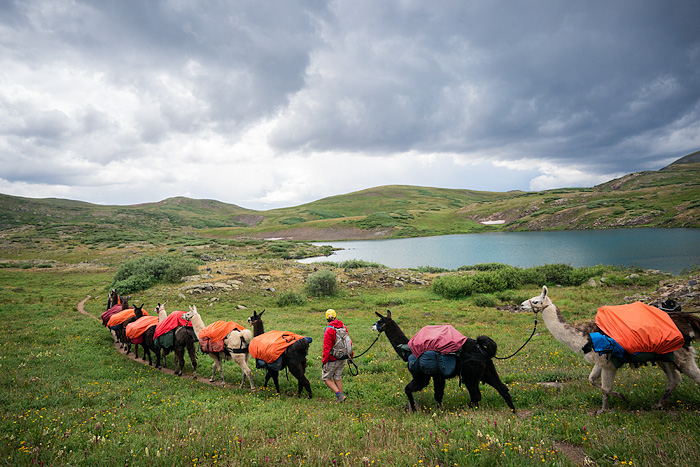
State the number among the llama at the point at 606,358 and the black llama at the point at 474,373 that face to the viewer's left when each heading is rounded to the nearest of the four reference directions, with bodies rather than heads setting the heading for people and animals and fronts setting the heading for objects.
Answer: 2

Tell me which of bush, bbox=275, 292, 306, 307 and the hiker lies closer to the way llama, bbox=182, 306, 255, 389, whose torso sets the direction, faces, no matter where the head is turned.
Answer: the bush

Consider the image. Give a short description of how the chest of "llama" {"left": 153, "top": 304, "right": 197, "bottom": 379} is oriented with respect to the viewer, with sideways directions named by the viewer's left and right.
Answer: facing away from the viewer and to the left of the viewer

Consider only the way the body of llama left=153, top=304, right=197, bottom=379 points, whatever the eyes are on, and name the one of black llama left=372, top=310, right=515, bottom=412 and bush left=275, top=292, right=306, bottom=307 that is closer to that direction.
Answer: the bush

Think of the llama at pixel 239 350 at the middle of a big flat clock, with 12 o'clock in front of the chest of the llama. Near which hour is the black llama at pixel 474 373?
The black llama is roughly at 6 o'clock from the llama.

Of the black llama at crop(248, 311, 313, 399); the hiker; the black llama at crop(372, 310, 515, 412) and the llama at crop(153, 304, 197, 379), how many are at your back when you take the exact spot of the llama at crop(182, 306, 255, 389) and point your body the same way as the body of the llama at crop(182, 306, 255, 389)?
3

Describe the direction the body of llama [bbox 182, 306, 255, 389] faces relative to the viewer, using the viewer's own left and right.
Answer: facing away from the viewer and to the left of the viewer

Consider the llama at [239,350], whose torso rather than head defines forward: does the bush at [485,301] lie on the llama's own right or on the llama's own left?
on the llama's own right

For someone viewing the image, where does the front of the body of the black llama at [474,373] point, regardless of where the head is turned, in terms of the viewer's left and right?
facing to the left of the viewer

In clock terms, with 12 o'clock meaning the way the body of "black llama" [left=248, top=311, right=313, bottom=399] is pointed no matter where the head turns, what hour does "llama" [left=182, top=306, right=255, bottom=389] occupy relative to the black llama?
The llama is roughly at 12 o'clock from the black llama.

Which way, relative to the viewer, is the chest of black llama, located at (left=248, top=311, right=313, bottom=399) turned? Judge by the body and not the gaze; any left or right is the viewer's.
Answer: facing away from the viewer and to the left of the viewer

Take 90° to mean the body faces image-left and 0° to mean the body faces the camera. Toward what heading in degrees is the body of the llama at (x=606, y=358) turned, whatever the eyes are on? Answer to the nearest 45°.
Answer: approximately 90°
